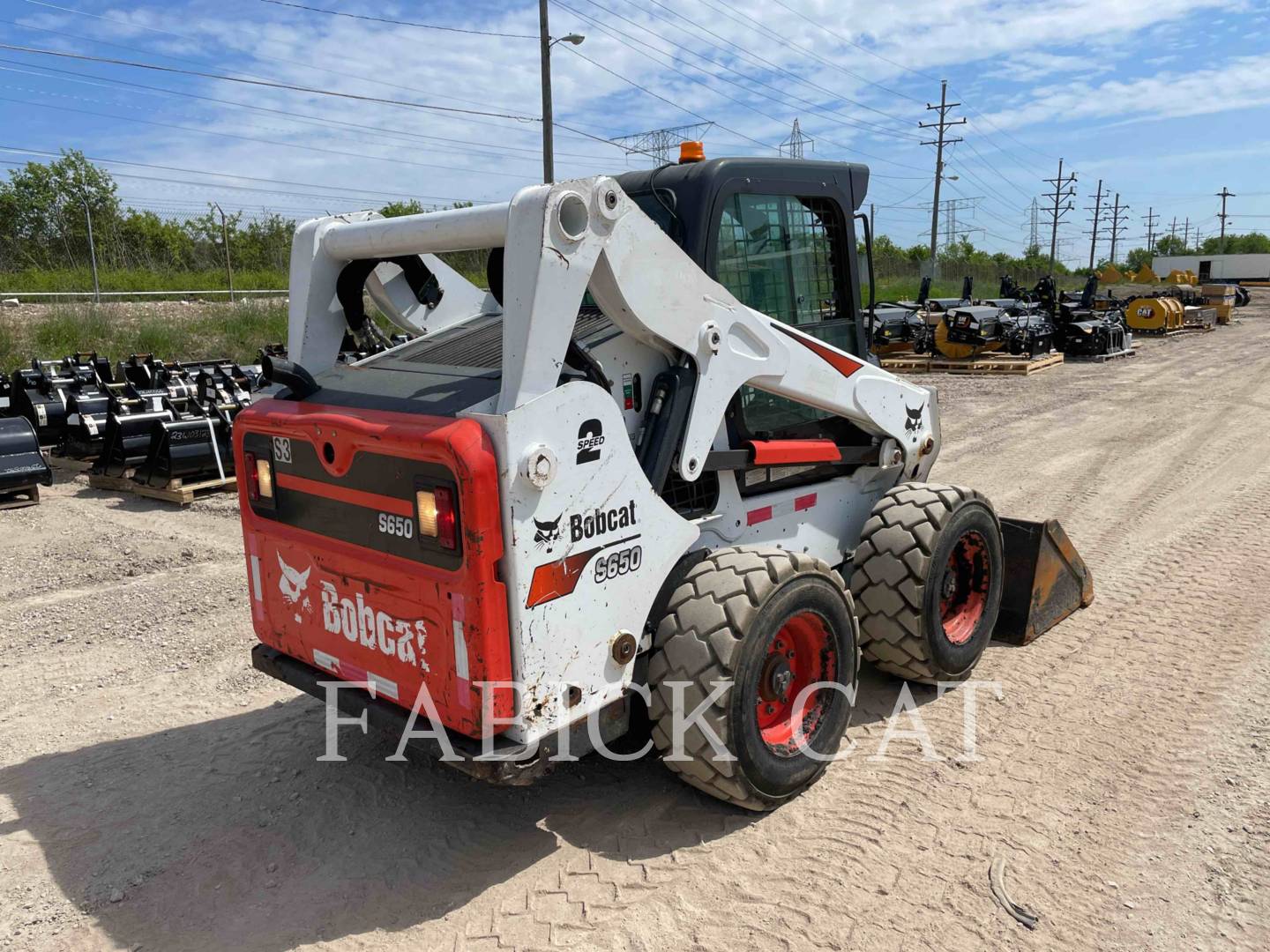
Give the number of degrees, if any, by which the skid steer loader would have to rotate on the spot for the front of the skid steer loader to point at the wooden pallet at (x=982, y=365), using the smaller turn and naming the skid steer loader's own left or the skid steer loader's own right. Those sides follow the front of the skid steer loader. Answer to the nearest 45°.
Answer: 0° — it already faces it

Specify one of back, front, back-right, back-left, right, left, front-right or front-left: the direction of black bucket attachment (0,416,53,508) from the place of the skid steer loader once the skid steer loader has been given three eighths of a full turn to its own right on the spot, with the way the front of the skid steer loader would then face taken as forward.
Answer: back-right

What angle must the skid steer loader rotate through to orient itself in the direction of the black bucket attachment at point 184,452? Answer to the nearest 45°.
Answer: approximately 90° to its left

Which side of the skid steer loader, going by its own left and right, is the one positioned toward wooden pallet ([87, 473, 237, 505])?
left

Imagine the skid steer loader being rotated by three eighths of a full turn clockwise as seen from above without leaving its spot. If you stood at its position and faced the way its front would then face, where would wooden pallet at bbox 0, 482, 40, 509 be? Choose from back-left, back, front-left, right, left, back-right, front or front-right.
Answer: back-right

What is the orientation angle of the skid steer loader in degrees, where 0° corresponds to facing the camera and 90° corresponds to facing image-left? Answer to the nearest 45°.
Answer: approximately 225°

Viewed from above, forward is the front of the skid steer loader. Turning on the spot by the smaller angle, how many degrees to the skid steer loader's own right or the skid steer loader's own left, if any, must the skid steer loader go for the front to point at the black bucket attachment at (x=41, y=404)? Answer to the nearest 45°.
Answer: approximately 90° to the skid steer loader's own left

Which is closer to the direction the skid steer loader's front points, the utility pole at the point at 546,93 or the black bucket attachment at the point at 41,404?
the utility pole

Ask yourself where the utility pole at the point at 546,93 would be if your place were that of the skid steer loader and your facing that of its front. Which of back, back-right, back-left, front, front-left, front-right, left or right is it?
front-left

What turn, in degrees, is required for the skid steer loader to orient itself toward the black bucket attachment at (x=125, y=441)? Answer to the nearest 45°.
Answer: approximately 90° to its left

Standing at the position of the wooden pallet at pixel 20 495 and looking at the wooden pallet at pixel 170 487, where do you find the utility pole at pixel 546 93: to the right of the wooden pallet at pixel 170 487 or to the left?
left

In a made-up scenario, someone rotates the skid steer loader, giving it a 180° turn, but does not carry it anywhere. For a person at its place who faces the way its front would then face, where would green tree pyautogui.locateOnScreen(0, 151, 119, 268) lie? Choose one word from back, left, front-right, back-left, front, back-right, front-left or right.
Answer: right

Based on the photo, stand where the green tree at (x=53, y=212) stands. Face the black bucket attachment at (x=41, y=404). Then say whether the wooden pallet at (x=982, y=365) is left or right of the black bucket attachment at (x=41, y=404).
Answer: left

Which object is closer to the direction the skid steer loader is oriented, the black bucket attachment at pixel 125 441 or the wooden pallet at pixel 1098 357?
the wooden pallet
